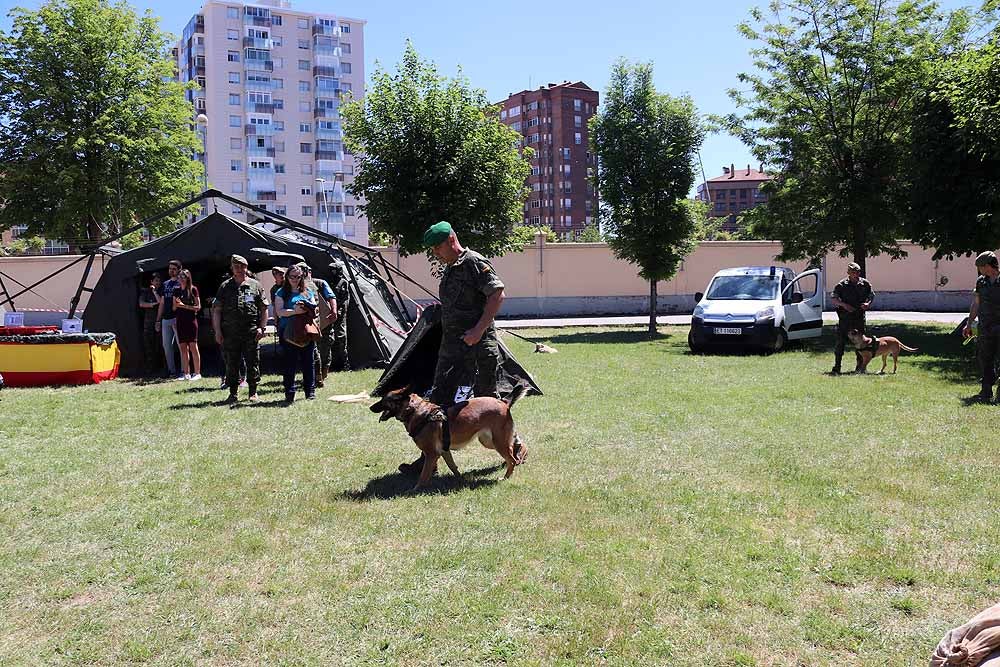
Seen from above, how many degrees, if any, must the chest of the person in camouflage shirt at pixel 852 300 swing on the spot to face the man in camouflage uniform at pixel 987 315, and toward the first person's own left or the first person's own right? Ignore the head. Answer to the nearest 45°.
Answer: approximately 45° to the first person's own left

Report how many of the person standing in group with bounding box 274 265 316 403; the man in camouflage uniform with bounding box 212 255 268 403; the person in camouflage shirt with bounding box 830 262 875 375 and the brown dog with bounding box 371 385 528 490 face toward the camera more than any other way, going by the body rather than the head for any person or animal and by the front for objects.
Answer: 3

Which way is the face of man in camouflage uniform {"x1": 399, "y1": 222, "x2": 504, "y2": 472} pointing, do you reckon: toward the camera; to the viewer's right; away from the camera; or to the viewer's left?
to the viewer's left

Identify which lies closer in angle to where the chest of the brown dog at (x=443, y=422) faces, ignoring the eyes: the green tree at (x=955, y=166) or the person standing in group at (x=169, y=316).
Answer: the person standing in group
